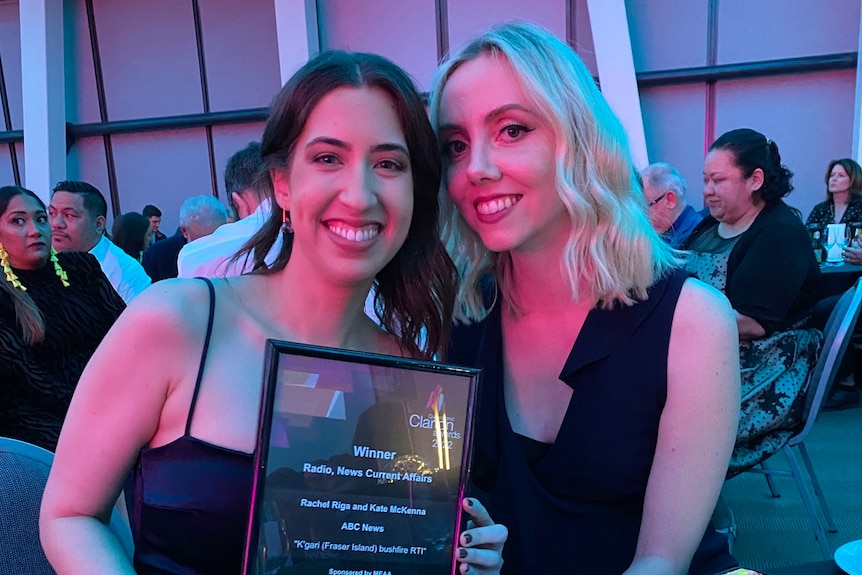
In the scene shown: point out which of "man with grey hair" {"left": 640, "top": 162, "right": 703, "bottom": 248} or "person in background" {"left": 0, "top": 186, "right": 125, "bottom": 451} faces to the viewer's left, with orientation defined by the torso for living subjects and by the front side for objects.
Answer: the man with grey hair

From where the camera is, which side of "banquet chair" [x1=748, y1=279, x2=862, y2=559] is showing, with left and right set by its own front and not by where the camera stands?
left

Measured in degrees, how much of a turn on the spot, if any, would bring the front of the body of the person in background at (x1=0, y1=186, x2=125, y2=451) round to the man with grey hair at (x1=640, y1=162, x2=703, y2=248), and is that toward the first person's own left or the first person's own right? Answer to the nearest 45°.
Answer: approximately 90° to the first person's own left

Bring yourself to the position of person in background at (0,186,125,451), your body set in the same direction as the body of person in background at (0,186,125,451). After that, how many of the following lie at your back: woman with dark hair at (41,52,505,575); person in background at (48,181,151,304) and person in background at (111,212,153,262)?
2

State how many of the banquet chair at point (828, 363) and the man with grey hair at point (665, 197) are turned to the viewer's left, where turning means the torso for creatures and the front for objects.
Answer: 2

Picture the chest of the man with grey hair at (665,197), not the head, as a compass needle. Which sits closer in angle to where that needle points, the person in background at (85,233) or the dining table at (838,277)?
the person in background

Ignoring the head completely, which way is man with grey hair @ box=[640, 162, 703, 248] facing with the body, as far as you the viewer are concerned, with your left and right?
facing to the left of the viewer

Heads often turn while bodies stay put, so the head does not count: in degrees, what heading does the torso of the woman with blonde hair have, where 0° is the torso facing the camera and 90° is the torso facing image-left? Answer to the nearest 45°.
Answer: approximately 45°

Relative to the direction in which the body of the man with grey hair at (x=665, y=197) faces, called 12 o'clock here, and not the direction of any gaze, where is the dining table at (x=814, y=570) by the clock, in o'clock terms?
The dining table is roughly at 9 o'clock from the man with grey hair.
